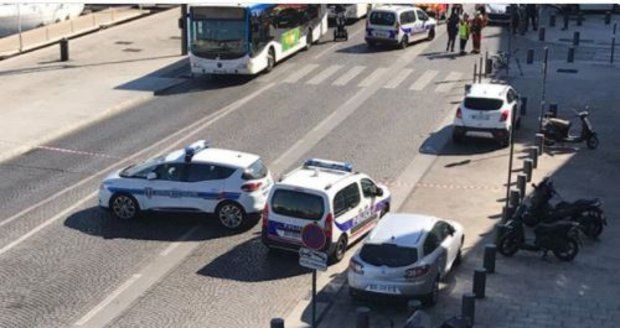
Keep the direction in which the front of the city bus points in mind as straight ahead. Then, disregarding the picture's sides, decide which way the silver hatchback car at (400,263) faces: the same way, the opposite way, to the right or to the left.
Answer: the opposite way

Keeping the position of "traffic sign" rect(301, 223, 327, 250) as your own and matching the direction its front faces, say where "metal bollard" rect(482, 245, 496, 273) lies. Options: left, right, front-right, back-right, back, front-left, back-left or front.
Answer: back-left

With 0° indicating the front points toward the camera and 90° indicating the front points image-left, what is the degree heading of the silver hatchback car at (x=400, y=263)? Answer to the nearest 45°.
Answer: approximately 225°

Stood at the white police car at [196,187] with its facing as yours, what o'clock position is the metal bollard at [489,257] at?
The metal bollard is roughly at 7 o'clock from the white police car.

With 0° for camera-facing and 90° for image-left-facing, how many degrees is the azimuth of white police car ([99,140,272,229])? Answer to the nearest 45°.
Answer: approximately 90°

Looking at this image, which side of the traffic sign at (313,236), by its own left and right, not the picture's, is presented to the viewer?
front

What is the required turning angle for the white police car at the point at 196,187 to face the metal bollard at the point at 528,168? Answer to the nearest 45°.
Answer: approximately 180°

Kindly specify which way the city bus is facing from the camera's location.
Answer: facing the viewer and to the left of the viewer

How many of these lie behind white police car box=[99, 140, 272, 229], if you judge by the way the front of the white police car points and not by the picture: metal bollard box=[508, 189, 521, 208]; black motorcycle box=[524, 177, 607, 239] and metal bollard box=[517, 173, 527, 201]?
3
